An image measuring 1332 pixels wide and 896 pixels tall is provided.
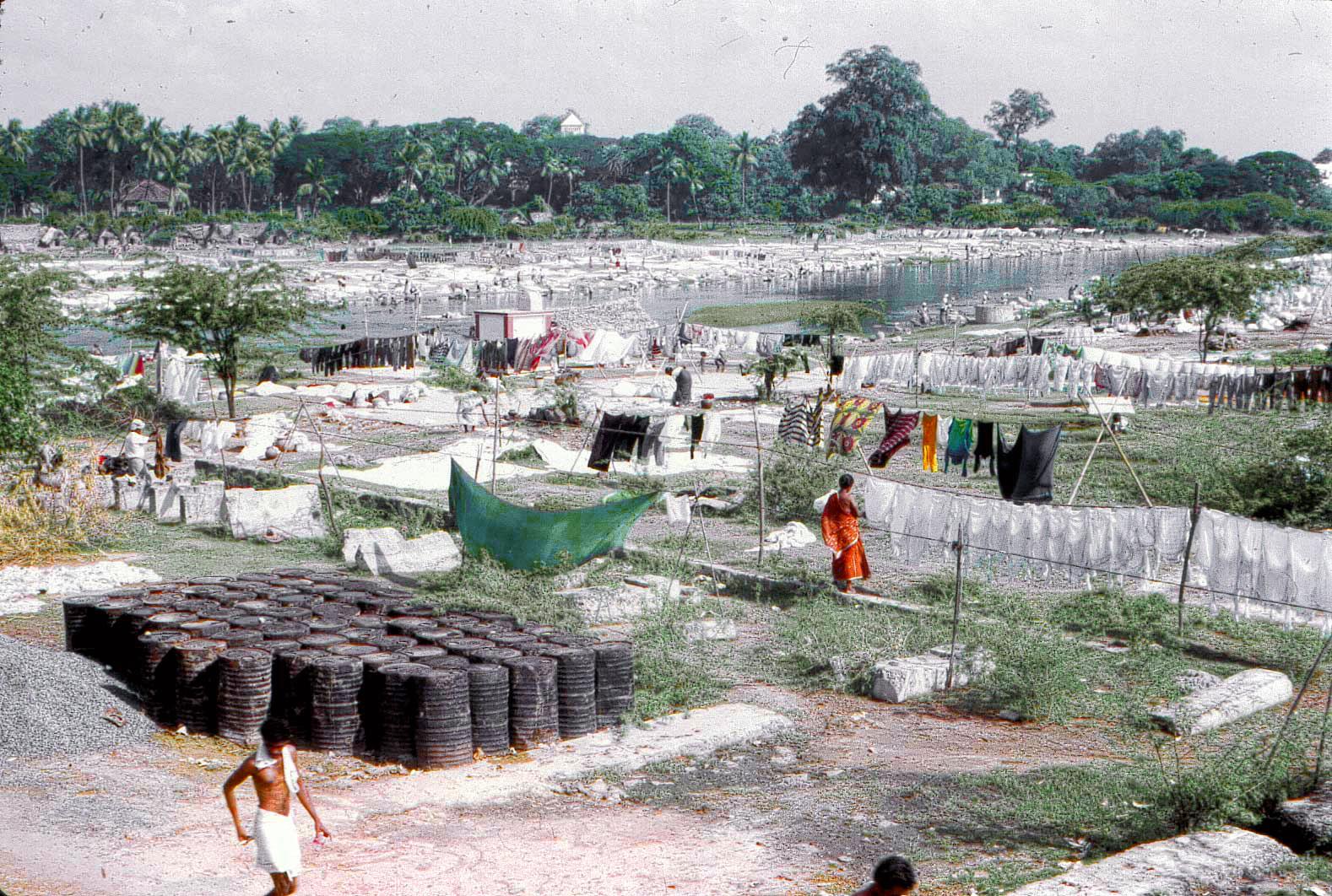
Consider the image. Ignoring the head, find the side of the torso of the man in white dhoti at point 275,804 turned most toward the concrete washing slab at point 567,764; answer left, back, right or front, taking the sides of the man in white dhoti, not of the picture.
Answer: left

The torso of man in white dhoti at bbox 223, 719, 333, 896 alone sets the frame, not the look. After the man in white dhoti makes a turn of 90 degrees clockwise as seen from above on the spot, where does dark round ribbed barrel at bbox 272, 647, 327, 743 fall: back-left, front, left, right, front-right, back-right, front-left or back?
back-right

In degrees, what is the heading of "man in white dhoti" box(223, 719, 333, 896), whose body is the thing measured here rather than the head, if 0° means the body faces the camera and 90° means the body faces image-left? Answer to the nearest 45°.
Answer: approximately 315°

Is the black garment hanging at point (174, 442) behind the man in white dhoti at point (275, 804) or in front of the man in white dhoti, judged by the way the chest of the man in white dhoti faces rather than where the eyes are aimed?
behind

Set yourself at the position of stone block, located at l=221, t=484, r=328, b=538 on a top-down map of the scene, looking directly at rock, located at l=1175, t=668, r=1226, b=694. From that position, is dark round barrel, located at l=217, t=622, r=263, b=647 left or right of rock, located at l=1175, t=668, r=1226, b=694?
right

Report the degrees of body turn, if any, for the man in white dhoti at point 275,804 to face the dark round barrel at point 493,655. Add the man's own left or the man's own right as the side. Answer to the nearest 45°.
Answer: approximately 90° to the man's own left

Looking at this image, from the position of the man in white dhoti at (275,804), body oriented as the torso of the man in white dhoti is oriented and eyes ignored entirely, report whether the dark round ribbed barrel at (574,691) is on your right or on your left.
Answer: on your left

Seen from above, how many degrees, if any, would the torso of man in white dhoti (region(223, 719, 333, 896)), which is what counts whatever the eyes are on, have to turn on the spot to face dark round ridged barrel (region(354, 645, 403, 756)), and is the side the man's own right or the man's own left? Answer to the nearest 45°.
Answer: approximately 135° to the man's own left

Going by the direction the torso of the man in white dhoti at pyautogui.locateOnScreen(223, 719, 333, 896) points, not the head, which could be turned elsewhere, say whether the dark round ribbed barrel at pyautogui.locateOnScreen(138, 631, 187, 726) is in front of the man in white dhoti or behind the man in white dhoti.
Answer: behind

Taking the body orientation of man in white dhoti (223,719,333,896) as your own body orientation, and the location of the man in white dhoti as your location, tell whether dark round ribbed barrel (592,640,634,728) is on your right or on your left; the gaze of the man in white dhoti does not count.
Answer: on your left

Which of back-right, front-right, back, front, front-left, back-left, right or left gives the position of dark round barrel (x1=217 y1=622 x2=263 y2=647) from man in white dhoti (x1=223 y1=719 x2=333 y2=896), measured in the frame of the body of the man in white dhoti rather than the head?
back-left

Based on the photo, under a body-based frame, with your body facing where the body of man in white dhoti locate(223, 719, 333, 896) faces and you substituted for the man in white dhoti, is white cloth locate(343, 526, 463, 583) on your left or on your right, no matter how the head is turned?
on your left
